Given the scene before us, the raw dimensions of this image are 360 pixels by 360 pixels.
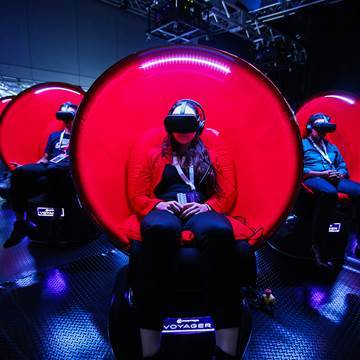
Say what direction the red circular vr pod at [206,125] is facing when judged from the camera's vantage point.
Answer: facing the viewer

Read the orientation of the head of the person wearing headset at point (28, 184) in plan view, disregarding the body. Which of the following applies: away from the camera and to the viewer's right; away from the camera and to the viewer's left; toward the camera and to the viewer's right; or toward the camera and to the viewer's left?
toward the camera and to the viewer's left

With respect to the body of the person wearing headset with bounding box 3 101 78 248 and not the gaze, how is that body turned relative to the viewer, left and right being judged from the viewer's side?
facing the viewer and to the left of the viewer

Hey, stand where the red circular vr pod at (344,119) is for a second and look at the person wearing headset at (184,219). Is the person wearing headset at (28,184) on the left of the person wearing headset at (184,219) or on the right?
right

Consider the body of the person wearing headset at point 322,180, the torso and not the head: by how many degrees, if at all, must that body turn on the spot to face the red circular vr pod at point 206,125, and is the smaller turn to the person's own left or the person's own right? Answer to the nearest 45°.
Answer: approximately 90° to the person's own right

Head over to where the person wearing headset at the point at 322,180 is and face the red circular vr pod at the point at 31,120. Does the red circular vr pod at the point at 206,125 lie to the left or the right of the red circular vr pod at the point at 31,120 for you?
left

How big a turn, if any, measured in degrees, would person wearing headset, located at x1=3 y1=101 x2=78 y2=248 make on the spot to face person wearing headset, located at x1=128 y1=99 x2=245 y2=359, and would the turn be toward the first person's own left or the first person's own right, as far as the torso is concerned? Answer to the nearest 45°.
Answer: approximately 90° to the first person's own left

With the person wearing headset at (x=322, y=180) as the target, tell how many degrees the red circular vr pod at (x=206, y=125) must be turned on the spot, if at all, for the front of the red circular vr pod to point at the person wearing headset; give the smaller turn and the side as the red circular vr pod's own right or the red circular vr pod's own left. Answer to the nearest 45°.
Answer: approximately 135° to the red circular vr pod's own left

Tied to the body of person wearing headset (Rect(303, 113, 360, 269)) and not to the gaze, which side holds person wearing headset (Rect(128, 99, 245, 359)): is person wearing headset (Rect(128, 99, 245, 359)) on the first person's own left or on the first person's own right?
on the first person's own right

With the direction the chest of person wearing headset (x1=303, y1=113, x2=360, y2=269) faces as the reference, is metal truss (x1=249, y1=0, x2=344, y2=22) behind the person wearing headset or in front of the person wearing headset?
behind
